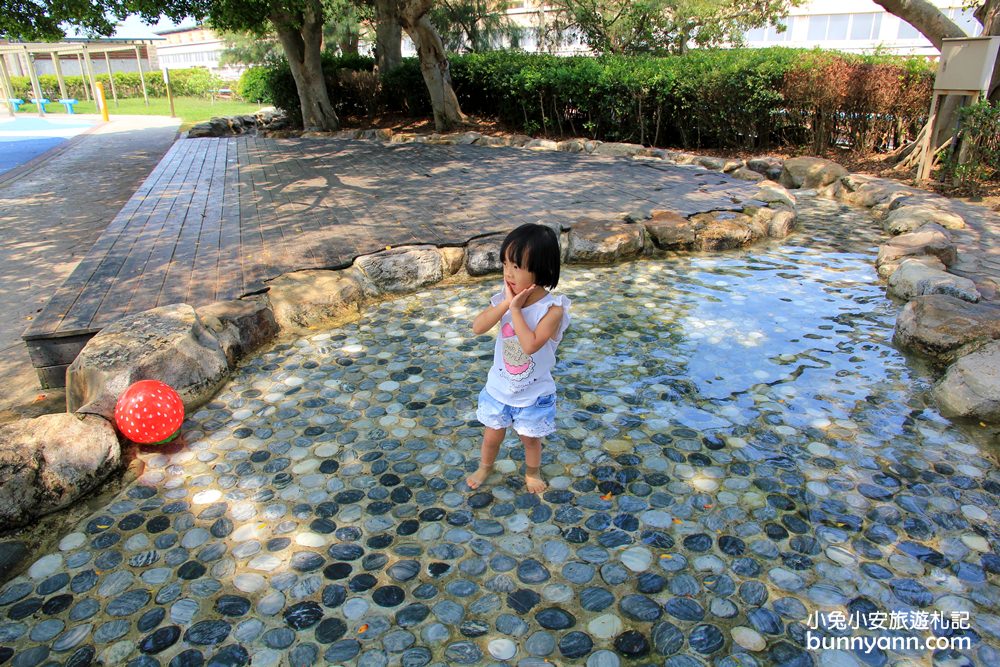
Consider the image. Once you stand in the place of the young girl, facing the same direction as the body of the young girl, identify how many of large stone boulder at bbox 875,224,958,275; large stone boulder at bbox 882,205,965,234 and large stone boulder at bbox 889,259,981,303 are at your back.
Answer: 3

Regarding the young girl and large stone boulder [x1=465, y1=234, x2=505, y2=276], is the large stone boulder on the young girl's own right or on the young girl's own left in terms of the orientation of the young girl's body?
on the young girl's own right

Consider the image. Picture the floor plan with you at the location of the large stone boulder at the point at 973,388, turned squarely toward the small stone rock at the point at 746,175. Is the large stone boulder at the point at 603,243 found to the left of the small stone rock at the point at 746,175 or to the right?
left

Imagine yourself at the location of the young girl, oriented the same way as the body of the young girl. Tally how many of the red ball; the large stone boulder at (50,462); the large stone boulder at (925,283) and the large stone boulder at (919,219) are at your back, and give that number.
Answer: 2

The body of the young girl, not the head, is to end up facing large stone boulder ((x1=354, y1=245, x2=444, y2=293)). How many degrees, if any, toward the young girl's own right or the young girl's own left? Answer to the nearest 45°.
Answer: approximately 135° to the young girl's own right

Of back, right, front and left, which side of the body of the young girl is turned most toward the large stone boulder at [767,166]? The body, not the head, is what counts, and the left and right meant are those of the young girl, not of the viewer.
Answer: back

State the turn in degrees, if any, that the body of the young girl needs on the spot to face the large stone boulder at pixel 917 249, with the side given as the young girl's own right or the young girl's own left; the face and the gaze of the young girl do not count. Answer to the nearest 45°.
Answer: approximately 180°

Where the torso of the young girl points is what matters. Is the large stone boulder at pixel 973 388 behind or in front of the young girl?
behind

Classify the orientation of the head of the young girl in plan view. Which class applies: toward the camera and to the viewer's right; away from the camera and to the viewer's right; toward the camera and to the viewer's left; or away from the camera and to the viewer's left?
toward the camera and to the viewer's left

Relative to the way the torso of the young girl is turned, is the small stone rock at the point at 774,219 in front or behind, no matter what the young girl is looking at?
behind

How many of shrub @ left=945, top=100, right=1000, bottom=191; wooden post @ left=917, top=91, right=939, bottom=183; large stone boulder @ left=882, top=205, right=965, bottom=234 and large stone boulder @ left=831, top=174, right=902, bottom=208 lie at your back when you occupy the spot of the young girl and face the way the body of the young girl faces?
4

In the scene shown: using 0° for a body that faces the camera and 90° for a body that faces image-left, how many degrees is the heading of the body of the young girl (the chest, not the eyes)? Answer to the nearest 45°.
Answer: approximately 45°

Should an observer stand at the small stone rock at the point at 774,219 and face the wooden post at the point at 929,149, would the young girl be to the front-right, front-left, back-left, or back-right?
back-right

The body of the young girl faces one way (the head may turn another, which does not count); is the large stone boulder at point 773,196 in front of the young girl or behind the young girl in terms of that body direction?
behind

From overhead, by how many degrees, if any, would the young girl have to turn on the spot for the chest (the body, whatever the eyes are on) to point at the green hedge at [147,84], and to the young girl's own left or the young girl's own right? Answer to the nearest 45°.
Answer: approximately 90° to the young girl's own right

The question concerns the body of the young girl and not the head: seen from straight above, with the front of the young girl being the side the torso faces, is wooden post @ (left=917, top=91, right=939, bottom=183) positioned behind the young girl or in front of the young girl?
behind
